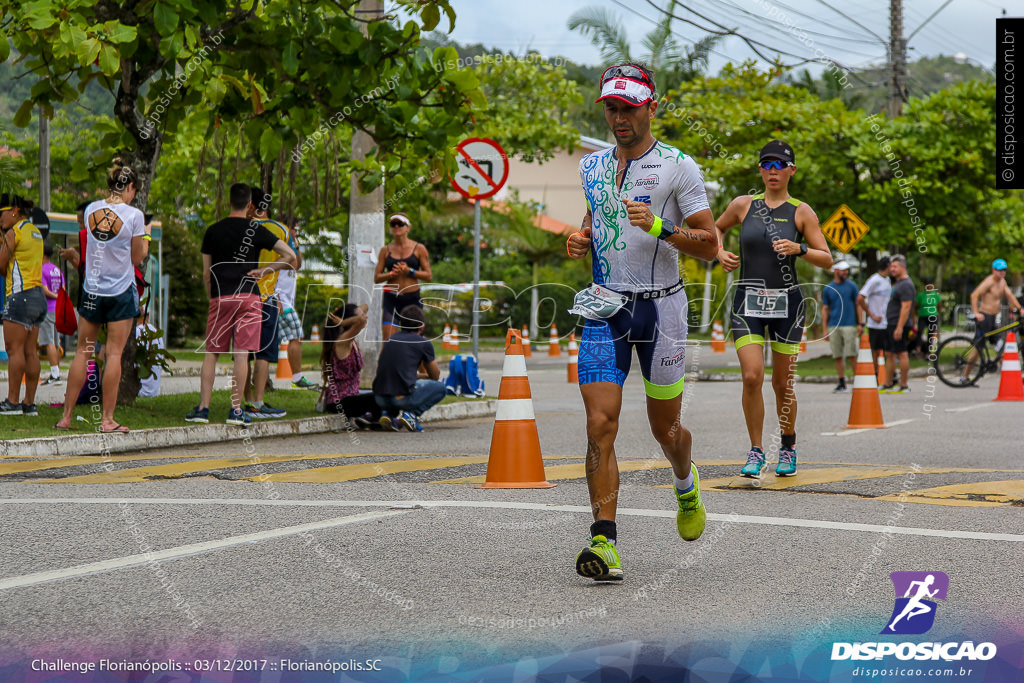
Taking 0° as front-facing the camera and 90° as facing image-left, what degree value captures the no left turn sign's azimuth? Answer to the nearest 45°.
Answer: approximately 0°

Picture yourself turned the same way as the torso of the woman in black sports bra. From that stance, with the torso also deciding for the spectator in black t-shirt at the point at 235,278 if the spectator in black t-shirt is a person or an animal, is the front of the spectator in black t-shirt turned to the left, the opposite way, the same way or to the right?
the opposite way

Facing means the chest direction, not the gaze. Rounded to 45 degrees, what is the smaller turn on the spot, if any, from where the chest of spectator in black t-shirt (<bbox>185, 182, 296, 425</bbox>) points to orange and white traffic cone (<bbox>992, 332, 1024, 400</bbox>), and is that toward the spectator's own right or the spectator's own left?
approximately 90° to the spectator's own right

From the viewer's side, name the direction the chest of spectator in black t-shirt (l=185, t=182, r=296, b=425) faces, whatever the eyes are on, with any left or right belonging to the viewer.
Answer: facing away from the viewer

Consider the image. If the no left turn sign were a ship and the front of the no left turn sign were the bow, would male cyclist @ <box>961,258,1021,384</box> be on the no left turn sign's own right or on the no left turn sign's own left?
on the no left turn sign's own left

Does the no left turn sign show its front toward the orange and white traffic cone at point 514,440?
yes

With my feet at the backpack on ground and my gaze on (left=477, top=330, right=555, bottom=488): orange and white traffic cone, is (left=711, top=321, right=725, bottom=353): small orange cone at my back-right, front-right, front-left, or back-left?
back-left

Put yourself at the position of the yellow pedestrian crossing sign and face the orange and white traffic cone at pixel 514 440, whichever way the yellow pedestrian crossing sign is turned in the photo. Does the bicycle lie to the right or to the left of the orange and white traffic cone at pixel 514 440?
left

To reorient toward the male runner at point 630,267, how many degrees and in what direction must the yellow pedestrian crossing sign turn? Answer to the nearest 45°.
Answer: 0° — it already faces them

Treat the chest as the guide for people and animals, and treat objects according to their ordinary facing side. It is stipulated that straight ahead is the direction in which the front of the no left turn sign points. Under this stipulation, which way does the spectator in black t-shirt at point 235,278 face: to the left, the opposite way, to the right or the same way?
the opposite way

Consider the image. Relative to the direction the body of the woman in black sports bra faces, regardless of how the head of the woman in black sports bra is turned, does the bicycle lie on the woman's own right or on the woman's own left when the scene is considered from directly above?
on the woman's own left

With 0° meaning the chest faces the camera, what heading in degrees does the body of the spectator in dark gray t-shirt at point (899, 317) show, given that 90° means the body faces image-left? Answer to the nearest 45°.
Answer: approximately 90°
